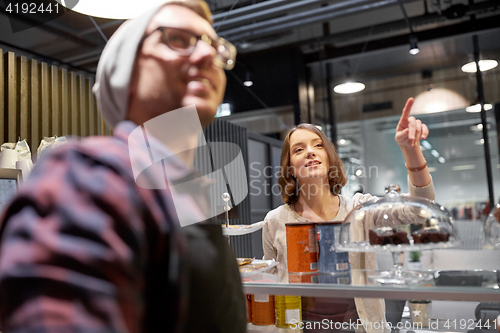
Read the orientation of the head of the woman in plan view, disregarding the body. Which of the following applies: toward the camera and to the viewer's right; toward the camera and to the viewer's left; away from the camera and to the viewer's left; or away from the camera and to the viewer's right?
toward the camera and to the viewer's right

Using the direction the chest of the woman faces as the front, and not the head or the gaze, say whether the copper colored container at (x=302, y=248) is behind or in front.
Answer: in front

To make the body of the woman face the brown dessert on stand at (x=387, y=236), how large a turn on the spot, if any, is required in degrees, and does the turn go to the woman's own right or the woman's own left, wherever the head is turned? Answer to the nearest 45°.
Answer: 0° — they already face it

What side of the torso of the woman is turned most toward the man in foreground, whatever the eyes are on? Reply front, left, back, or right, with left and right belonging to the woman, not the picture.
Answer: front

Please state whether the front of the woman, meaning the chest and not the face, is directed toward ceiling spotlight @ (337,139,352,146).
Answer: no

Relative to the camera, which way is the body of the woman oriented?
toward the camera

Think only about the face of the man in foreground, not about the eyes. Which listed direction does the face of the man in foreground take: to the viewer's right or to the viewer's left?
to the viewer's right

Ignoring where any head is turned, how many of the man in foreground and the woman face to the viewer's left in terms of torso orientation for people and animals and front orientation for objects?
0

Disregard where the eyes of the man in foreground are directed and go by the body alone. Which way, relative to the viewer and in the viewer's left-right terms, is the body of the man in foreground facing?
facing the viewer and to the right of the viewer

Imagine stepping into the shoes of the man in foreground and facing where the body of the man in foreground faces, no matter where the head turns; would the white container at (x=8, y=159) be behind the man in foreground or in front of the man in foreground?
behind

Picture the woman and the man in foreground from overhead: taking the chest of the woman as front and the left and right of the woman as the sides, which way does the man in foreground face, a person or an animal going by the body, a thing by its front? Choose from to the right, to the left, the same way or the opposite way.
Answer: to the left
